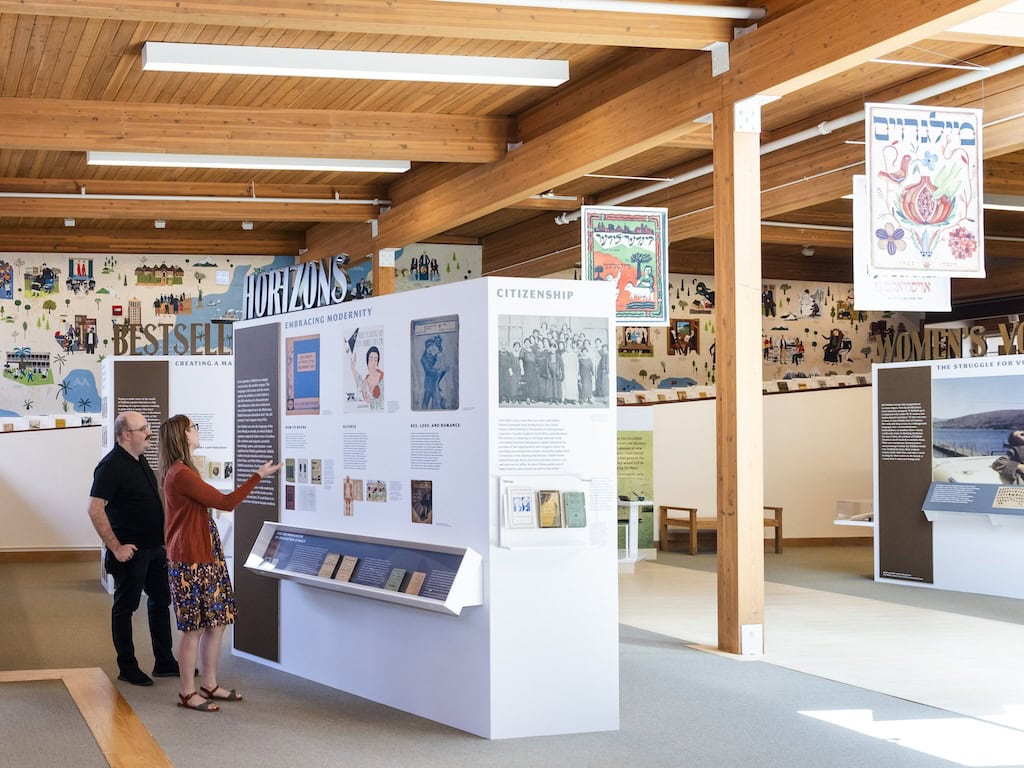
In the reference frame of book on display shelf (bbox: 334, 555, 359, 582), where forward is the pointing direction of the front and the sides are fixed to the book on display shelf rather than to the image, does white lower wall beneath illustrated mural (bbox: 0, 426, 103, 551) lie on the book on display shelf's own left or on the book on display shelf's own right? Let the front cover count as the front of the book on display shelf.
on the book on display shelf's own right

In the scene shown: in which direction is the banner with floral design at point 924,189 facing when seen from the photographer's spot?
facing the viewer

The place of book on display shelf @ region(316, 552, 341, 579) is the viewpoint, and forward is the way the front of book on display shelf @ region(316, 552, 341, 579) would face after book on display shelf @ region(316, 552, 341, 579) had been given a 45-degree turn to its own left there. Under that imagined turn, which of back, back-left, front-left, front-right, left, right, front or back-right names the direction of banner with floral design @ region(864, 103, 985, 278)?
left

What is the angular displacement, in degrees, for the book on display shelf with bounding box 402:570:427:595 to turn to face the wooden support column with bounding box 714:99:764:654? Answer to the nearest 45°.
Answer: approximately 180°

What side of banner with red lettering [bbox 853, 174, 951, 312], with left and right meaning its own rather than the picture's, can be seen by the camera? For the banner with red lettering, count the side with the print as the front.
front

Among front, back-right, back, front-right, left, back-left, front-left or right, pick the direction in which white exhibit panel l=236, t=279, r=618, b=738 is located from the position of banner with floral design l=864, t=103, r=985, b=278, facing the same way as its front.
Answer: front-right

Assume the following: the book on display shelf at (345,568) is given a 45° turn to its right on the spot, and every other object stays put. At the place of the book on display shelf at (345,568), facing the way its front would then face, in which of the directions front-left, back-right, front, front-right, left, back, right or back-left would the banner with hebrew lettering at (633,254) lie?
back-right

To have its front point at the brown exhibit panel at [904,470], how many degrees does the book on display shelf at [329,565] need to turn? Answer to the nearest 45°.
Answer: approximately 180°

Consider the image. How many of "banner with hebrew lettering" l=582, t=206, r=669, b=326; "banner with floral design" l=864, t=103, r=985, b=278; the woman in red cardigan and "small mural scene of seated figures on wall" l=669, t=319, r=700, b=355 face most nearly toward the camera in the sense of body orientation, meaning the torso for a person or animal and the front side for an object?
3

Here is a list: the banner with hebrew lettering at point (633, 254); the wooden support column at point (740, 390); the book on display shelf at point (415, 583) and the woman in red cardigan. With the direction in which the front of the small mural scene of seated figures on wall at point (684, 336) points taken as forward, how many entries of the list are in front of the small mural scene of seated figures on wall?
4

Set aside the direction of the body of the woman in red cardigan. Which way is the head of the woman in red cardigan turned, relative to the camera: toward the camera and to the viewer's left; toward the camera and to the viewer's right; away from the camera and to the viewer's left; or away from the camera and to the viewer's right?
away from the camera and to the viewer's right

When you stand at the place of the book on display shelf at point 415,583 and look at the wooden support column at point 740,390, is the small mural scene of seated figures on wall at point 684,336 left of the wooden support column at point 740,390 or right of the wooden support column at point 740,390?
left
